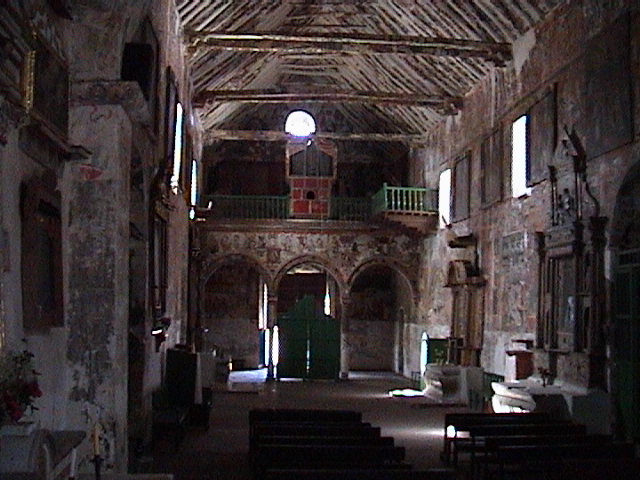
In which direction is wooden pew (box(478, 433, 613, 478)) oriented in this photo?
toward the camera

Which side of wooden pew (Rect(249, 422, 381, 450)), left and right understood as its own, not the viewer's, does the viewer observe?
front

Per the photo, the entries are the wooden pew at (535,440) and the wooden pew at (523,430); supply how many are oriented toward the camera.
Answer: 2

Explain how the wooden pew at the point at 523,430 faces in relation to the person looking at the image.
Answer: facing the viewer

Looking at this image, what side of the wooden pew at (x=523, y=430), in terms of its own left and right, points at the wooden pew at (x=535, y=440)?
front

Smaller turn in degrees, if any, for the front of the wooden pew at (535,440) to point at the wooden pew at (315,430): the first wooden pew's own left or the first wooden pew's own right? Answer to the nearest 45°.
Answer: approximately 90° to the first wooden pew's own right

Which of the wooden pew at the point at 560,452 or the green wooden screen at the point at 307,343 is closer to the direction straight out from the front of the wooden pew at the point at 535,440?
the wooden pew

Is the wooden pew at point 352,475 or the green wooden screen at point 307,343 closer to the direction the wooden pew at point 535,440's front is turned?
the wooden pew

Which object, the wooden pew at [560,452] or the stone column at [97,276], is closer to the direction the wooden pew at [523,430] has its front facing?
the wooden pew
